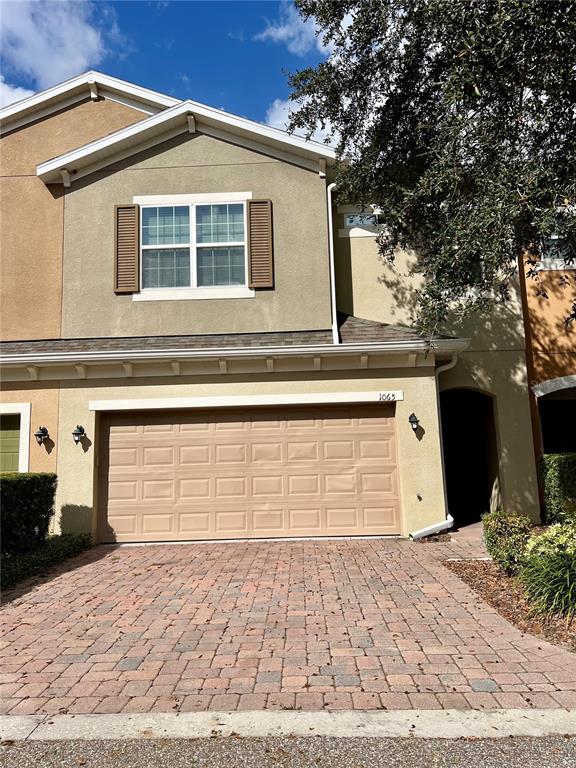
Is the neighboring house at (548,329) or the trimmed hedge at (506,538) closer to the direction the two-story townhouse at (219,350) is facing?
the trimmed hedge

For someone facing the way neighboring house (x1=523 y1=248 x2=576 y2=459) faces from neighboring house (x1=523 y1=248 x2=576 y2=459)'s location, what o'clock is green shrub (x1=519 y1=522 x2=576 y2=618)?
The green shrub is roughly at 12 o'clock from the neighboring house.

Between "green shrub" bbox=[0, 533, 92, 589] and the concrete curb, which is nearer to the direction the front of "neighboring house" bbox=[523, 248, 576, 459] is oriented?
the concrete curb

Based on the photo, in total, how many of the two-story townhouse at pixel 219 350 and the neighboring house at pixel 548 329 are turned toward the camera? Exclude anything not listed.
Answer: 2

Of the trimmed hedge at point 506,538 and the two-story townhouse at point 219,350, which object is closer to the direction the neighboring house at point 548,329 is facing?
the trimmed hedge

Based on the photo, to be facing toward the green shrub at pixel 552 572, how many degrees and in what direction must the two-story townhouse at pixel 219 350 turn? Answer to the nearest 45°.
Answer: approximately 45° to its left

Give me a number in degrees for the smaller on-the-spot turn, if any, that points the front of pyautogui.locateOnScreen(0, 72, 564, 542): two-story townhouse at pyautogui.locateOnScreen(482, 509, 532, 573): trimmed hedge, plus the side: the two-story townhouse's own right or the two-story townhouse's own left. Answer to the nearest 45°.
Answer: approximately 45° to the two-story townhouse's own left

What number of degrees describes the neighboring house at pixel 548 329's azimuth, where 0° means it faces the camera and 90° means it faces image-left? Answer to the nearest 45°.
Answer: approximately 0°

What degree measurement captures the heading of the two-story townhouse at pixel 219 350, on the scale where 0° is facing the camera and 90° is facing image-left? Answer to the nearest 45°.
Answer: approximately 0°

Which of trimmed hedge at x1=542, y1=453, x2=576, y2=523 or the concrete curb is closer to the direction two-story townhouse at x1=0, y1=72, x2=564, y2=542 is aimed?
the concrete curb

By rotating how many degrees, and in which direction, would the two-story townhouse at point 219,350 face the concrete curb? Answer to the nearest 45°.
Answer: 0° — it already faces it
